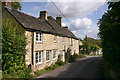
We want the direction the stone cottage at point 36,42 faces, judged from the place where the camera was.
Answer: facing the viewer and to the right of the viewer
